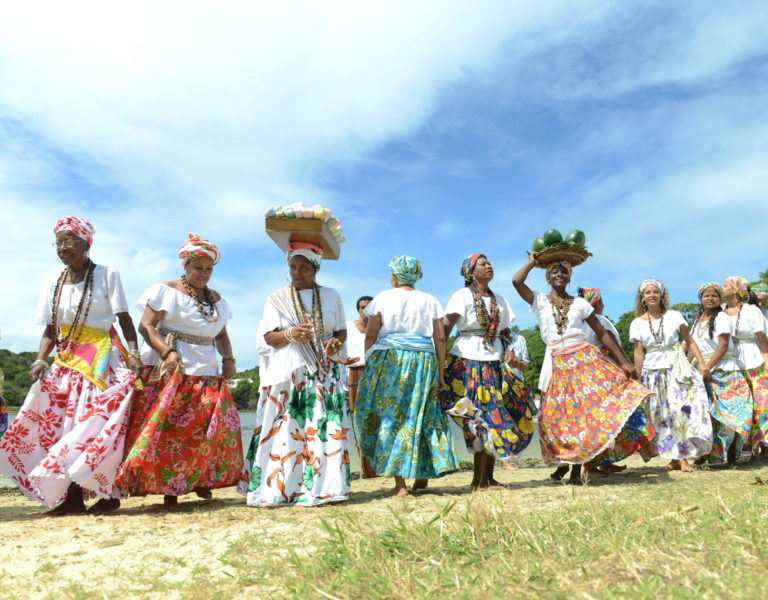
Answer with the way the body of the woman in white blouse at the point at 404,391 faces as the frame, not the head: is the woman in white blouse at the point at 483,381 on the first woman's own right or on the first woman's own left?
on the first woman's own right

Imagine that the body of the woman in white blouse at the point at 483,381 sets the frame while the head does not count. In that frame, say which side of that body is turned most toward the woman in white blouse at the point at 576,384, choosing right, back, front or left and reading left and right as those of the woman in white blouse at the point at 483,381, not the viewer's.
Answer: left

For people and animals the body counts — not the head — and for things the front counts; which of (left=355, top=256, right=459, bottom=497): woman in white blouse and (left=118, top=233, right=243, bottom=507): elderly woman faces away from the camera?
the woman in white blouse

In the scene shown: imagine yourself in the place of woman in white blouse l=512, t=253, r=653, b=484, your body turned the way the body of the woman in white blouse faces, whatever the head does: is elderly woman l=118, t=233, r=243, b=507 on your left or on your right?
on your right

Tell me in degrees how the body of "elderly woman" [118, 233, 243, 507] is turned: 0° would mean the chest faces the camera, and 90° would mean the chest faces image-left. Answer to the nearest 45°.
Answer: approximately 315°

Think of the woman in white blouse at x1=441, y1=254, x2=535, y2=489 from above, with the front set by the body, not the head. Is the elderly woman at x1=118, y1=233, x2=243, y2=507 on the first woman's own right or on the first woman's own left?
on the first woman's own right

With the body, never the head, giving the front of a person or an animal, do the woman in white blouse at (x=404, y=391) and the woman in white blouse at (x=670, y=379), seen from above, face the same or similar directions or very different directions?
very different directions

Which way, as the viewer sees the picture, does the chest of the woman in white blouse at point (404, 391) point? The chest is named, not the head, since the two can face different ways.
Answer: away from the camera

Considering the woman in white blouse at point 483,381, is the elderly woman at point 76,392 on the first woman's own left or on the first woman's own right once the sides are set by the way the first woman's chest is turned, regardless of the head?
on the first woman's own right
